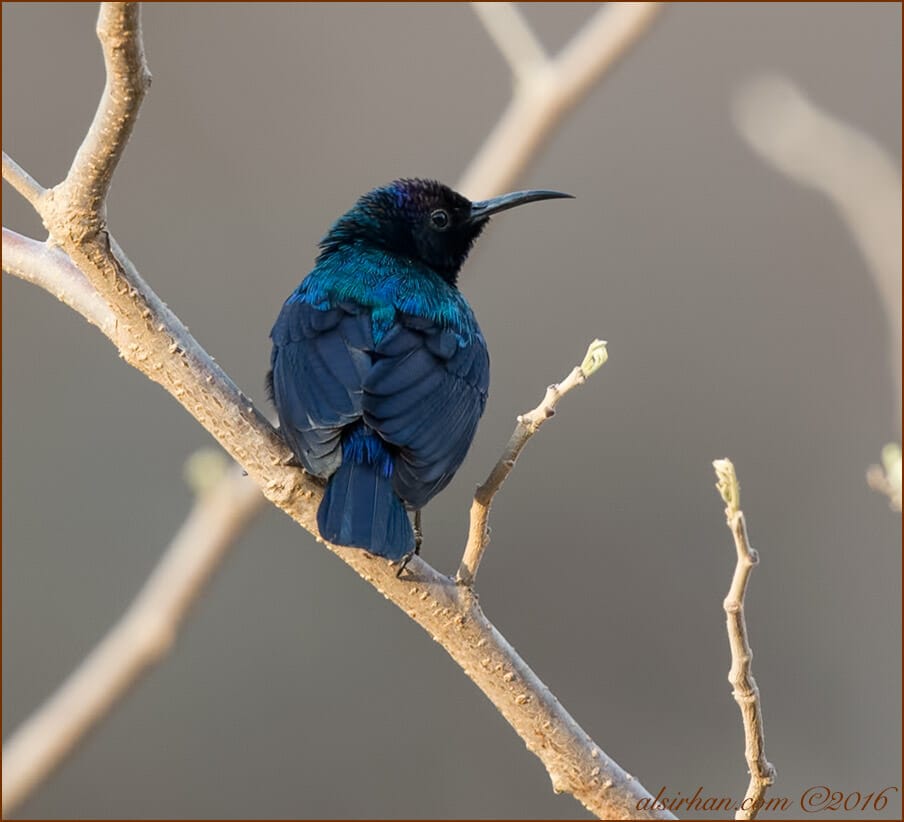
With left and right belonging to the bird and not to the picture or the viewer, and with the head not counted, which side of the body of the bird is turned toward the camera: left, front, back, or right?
back

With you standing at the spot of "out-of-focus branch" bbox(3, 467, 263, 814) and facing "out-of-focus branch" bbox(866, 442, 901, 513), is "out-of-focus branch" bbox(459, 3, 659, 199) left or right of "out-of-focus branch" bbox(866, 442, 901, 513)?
left

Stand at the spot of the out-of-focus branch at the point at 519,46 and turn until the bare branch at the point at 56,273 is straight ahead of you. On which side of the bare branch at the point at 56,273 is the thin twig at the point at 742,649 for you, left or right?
left

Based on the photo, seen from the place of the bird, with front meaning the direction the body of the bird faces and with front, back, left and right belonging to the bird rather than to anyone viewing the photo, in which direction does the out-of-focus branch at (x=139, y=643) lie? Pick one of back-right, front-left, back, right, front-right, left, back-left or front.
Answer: left

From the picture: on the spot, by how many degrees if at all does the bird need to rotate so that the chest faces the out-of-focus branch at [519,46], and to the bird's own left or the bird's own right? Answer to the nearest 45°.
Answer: approximately 45° to the bird's own right

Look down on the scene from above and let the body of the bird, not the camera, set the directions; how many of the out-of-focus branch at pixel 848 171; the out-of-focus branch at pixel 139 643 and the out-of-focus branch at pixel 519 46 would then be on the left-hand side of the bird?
1
